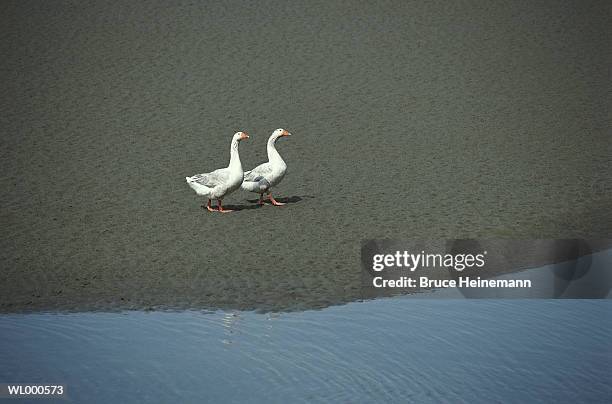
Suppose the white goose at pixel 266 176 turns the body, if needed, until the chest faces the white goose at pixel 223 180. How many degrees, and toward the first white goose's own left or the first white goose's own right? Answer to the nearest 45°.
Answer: approximately 135° to the first white goose's own right

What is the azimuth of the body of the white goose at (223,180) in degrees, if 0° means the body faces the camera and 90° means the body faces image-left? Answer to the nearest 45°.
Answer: approximately 270°

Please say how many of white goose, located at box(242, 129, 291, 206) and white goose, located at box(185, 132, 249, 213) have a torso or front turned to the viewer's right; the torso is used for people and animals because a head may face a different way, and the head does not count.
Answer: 2

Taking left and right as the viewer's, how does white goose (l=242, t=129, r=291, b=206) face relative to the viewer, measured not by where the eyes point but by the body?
facing to the right of the viewer
